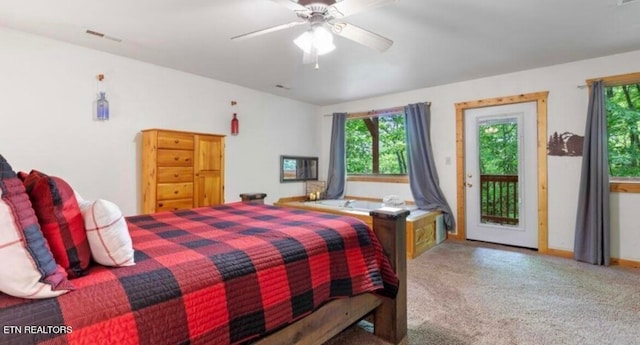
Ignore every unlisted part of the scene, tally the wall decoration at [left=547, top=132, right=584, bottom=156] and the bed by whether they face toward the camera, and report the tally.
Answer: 1

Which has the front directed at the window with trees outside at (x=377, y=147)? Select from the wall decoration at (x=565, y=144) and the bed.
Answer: the bed

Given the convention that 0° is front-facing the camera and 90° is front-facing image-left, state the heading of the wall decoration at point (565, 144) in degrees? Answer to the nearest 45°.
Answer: approximately 0°

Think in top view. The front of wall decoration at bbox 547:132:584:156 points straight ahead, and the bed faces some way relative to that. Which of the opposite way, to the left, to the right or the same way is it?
the opposite way

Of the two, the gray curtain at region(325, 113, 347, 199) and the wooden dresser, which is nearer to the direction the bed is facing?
the gray curtain

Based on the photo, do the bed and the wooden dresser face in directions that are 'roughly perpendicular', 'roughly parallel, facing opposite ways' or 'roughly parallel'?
roughly perpendicular

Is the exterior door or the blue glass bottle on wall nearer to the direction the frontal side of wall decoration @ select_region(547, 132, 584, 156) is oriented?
the blue glass bottle on wall

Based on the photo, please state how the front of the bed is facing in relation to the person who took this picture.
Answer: facing away from the viewer and to the right of the viewer

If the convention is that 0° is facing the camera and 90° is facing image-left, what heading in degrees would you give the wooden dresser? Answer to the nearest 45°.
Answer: approximately 315°

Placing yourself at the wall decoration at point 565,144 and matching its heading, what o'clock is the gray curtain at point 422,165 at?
The gray curtain is roughly at 3 o'clock from the wall decoration.

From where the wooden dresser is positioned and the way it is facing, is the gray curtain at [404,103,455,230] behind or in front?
in front

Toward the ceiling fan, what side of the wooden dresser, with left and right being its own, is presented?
front

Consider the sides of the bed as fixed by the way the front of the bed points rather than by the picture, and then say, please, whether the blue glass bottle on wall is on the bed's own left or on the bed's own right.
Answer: on the bed's own left

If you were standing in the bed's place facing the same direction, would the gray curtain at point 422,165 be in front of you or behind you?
in front

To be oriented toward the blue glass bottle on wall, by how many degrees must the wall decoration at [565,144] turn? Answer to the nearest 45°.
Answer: approximately 45° to its right
